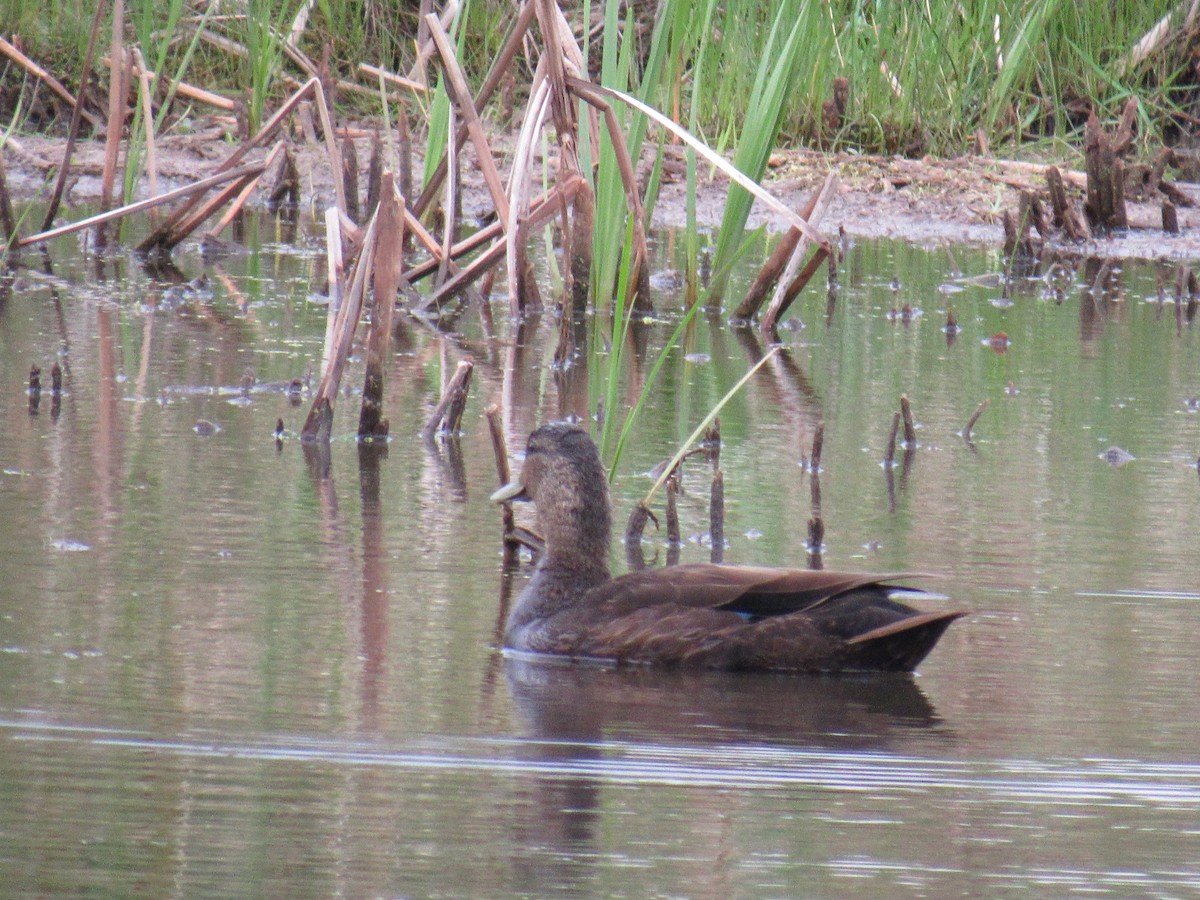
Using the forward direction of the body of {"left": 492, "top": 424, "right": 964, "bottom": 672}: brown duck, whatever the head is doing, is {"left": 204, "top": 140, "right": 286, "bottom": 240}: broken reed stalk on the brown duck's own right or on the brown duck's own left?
on the brown duck's own right

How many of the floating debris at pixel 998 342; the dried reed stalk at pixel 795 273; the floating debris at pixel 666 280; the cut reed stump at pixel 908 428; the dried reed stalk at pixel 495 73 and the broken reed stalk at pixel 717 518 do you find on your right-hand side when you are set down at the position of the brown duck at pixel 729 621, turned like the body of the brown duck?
6

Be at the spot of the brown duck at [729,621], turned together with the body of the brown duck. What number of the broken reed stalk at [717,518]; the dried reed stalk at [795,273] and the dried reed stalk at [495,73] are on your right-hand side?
3

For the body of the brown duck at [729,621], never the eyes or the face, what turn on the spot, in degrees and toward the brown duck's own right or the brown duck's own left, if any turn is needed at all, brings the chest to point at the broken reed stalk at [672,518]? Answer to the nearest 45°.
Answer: approximately 90° to the brown duck's own right

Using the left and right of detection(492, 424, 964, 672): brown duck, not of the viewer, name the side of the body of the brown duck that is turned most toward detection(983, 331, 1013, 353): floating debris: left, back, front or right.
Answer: right

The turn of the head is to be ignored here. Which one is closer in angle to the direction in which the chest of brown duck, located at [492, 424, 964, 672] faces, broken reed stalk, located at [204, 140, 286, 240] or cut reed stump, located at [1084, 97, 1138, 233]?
the broken reed stalk

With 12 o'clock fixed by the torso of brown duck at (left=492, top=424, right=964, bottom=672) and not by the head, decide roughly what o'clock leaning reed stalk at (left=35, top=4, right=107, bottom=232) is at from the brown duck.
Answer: The leaning reed stalk is roughly at 2 o'clock from the brown duck.

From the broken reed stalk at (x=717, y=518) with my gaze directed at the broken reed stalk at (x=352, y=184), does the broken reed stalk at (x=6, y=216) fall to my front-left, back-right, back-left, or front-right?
front-left

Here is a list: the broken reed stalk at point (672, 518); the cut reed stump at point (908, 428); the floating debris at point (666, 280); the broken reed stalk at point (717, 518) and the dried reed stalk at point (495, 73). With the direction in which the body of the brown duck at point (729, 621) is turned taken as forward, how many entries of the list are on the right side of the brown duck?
5

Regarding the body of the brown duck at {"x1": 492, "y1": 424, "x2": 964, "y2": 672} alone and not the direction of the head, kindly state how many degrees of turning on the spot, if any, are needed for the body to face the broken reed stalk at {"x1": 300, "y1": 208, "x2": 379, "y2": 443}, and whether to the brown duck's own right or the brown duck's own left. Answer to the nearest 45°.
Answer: approximately 45° to the brown duck's own right

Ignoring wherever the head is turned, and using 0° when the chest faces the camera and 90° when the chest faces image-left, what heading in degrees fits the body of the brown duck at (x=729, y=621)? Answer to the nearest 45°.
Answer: approximately 90°

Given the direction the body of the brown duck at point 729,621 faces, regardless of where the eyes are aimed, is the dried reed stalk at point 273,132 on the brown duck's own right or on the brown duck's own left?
on the brown duck's own right

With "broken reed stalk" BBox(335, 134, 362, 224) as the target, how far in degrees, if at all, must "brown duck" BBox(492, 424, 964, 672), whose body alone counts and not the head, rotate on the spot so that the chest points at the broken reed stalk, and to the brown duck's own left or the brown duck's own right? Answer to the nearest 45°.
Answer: approximately 90° to the brown duck's own right

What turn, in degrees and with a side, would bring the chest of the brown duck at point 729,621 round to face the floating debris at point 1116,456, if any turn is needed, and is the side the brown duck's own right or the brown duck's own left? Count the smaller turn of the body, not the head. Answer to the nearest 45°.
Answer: approximately 135° to the brown duck's own right
